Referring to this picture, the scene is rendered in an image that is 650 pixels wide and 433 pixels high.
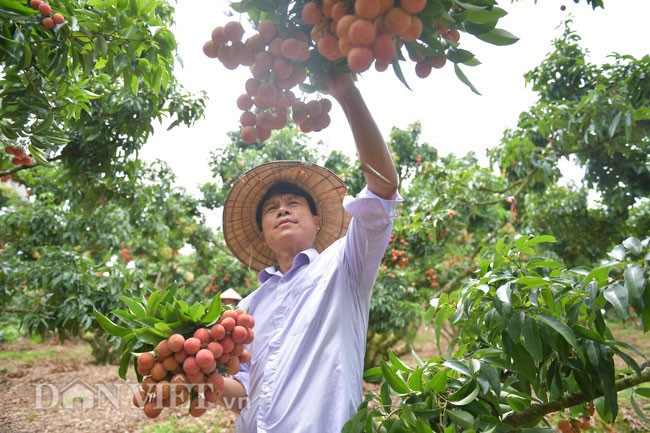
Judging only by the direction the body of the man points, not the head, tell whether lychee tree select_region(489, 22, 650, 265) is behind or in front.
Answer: behind

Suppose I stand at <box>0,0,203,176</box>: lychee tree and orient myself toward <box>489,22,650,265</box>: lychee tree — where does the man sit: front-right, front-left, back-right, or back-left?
front-right

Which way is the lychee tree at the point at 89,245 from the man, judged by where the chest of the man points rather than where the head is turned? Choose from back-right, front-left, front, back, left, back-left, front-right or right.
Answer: right

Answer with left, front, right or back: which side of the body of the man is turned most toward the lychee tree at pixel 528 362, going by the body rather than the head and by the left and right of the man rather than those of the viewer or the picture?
left

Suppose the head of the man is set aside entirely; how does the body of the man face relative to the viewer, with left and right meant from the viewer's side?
facing the viewer and to the left of the viewer
